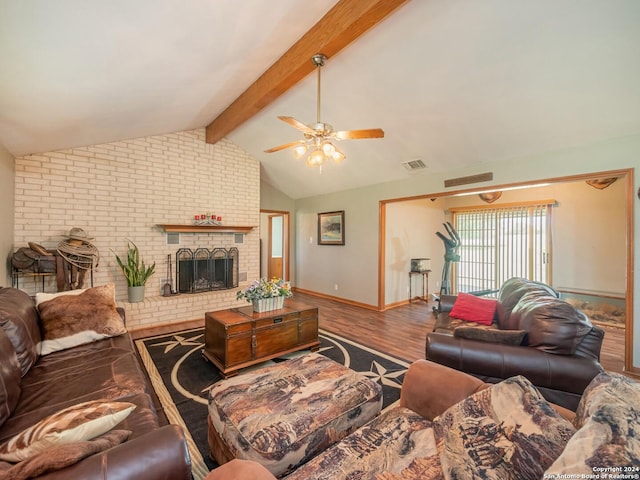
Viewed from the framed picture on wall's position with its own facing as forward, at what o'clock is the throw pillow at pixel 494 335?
The throw pillow is roughly at 10 o'clock from the framed picture on wall.

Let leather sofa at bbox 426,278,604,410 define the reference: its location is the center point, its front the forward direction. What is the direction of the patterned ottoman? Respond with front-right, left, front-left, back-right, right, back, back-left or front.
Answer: front-left

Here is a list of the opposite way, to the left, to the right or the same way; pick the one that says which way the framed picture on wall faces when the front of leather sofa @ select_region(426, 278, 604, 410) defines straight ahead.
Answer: to the left

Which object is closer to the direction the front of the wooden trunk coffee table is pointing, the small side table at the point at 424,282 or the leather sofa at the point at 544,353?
the leather sofa

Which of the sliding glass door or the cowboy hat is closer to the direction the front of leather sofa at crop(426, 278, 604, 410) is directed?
the cowboy hat

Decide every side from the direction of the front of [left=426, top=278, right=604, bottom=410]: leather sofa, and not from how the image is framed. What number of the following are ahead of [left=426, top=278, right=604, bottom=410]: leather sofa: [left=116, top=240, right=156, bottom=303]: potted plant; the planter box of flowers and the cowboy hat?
3

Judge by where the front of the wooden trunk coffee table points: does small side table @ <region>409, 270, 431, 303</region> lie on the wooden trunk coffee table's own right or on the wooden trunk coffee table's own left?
on the wooden trunk coffee table's own left

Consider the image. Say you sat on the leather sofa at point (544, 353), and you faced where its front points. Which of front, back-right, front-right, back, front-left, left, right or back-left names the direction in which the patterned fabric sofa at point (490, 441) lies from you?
left

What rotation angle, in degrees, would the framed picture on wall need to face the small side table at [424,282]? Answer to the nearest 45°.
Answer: approximately 135° to its left

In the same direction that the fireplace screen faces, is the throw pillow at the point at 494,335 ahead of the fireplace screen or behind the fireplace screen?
ahead

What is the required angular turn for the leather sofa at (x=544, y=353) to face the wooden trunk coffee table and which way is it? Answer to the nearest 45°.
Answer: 0° — it already faces it

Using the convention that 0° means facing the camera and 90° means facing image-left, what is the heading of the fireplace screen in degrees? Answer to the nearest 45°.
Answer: approximately 315°

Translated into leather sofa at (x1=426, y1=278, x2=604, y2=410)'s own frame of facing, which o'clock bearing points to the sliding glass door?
The sliding glass door is roughly at 3 o'clock from the leather sofa.

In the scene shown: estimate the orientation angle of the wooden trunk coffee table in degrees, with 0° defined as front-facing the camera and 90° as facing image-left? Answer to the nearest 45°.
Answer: approximately 315°
